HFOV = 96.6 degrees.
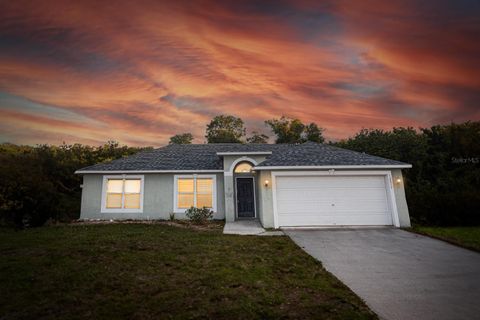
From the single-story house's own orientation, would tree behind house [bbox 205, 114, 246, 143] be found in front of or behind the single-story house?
behind

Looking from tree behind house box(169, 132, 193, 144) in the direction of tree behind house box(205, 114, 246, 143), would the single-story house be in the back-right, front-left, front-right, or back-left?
front-right

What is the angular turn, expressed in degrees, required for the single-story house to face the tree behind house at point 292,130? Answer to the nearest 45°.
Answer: approximately 180°

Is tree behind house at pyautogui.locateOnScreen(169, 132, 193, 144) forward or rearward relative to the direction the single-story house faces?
rearward

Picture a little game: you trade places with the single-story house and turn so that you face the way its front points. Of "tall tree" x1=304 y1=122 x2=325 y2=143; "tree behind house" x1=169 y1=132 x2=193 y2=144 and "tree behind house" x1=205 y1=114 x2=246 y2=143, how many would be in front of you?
0

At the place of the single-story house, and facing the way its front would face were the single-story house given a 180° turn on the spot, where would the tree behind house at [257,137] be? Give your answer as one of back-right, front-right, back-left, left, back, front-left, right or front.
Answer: front

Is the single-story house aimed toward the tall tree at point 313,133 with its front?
no

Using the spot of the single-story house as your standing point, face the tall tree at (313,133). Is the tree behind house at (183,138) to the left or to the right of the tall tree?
left

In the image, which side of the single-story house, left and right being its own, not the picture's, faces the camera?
front

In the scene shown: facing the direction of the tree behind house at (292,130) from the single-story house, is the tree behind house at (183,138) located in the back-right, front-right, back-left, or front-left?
front-left
